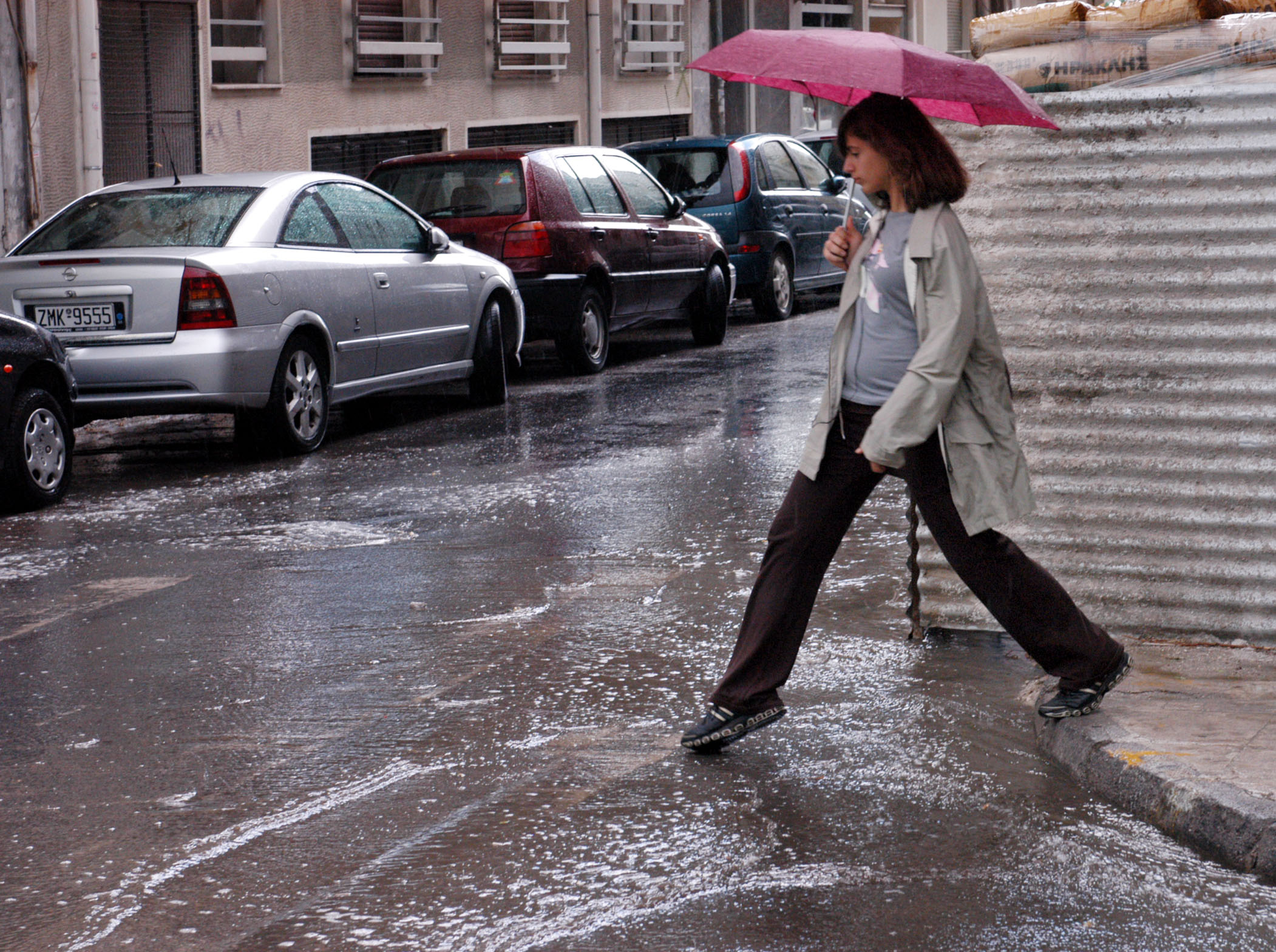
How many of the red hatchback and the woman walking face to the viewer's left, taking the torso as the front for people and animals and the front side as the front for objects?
1

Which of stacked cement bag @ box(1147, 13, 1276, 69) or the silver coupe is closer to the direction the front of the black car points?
the silver coupe

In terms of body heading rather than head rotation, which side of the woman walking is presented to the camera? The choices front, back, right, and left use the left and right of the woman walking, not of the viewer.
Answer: left

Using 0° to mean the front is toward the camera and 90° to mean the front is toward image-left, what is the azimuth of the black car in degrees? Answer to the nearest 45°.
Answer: approximately 225°

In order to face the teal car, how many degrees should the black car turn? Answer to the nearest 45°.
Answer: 0° — it already faces it

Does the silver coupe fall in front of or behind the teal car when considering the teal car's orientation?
behind

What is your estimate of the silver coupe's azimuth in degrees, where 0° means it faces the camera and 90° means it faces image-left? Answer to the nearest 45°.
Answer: approximately 225°

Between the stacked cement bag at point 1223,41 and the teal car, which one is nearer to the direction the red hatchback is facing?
the teal car

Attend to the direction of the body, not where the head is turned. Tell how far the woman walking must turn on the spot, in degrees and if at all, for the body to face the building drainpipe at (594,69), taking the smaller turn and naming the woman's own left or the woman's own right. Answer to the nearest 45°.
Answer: approximately 90° to the woman's own right

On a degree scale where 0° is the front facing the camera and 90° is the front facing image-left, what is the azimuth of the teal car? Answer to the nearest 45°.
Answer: approximately 225°

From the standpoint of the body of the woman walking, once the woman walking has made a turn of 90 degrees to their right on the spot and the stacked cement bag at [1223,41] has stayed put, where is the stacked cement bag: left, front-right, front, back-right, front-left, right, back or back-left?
front-right
